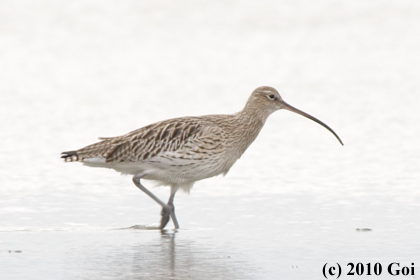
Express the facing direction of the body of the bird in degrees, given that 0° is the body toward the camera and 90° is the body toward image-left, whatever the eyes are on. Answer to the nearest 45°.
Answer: approximately 270°
